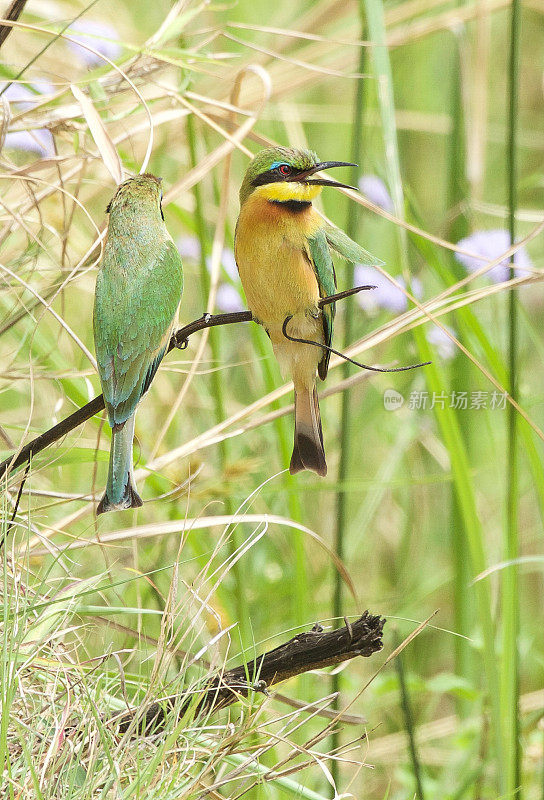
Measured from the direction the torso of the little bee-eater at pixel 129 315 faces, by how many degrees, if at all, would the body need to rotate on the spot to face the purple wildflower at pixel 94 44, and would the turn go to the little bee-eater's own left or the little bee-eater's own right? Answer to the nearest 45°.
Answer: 0° — it already faces it

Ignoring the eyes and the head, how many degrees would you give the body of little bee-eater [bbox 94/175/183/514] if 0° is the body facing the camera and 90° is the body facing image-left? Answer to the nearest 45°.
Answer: approximately 180°

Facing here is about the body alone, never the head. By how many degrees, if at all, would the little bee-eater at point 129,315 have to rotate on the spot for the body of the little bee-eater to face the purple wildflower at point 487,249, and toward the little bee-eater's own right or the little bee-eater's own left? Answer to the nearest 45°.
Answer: approximately 45° to the little bee-eater's own right
